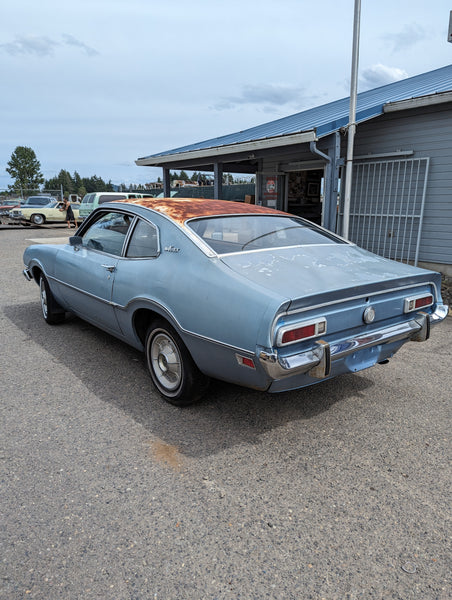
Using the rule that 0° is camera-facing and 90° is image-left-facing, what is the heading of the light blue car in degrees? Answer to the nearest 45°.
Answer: approximately 135°

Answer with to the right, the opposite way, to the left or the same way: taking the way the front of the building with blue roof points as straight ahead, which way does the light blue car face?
to the right

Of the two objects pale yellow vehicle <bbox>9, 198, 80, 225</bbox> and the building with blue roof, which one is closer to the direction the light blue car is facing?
the pale yellow vehicle

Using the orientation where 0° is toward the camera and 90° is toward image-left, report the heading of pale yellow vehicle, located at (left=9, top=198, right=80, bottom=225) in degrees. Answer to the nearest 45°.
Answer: approximately 45°

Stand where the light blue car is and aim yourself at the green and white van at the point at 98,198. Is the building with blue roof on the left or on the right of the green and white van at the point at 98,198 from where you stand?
right

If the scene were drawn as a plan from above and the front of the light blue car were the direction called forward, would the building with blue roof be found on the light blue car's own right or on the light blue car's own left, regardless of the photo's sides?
on the light blue car's own right

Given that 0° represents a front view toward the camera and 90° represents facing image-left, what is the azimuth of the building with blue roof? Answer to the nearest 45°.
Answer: approximately 45°

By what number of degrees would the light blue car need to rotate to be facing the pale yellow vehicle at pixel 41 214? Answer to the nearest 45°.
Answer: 0° — it already faces it
